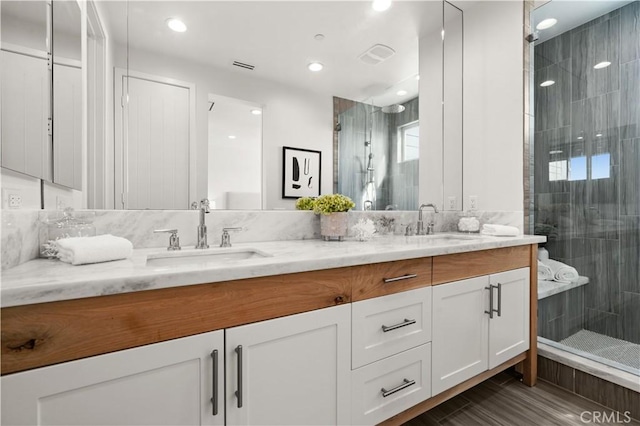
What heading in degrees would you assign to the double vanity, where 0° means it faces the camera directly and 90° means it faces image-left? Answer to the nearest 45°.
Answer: approximately 315°

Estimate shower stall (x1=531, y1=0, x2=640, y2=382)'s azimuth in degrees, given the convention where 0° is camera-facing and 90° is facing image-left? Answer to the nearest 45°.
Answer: approximately 45°

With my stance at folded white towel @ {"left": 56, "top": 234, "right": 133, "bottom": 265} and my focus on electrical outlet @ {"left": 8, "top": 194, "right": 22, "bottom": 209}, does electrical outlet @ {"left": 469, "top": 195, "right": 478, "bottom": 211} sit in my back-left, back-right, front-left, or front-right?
back-right

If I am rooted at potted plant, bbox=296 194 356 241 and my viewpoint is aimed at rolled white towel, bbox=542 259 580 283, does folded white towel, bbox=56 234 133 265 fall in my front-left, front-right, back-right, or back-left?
back-right

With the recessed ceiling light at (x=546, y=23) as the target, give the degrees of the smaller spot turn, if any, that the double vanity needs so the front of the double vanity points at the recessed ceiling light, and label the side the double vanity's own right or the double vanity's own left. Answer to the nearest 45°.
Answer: approximately 90° to the double vanity's own left

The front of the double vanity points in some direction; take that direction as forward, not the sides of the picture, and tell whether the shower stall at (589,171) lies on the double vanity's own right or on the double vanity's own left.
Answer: on the double vanity's own left
